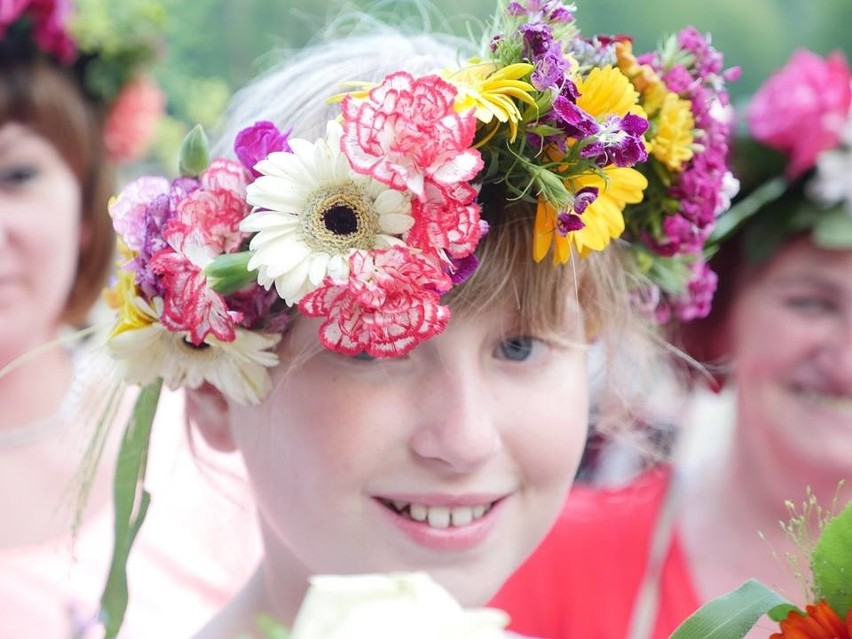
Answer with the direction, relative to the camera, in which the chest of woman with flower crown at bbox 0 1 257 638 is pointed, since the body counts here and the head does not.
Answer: toward the camera

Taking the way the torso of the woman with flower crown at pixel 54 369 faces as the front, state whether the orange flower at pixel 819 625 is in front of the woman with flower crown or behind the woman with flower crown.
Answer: in front

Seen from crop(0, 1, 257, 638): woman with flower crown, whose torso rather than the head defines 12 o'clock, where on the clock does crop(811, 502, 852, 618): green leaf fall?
The green leaf is roughly at 11 o'clock from the woman with flower crown.

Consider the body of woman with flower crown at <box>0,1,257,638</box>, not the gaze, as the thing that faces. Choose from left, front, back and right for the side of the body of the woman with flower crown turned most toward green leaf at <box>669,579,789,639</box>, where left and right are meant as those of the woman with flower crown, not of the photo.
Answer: front

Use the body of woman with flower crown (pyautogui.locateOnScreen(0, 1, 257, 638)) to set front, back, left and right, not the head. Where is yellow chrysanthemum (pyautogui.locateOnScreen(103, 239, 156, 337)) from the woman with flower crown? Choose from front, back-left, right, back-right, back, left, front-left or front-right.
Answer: front

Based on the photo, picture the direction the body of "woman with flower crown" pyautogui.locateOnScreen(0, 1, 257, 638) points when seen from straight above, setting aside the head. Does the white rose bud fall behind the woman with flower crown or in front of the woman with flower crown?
in front

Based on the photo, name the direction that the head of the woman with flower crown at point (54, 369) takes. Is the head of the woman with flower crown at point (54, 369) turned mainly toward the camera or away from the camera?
toward the camera
